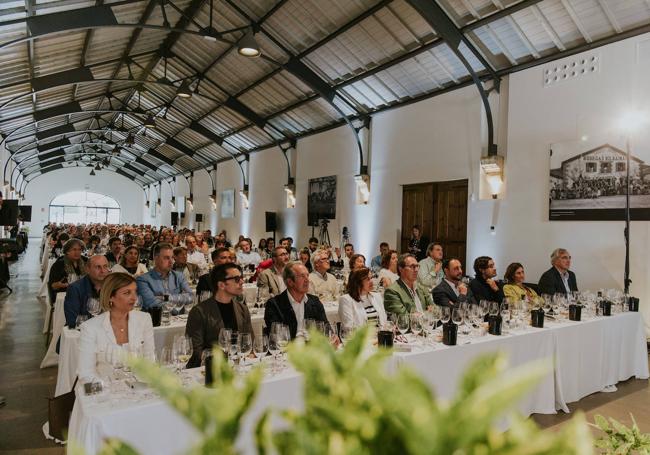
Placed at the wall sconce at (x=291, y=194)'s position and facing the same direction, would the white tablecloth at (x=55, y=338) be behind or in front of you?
in front

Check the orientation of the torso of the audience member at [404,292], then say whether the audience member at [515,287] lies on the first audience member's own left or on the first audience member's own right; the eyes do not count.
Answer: on the first audience member's own left

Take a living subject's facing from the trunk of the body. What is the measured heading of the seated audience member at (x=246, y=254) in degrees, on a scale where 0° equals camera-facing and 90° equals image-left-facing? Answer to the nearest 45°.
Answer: approximately 315°

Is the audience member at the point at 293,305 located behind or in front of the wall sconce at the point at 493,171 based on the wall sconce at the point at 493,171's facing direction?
in front

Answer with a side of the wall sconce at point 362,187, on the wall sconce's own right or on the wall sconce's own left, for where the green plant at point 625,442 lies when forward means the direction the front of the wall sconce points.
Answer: on the wall sconce's own left

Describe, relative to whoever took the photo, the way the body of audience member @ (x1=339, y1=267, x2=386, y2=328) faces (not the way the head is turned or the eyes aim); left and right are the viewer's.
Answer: facing the viewer and to the right of the viewer

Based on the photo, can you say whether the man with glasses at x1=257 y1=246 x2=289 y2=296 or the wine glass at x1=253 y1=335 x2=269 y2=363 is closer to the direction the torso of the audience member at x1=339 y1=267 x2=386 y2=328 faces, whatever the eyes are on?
the wine glass

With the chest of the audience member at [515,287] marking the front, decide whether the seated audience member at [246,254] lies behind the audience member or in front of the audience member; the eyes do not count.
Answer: behind

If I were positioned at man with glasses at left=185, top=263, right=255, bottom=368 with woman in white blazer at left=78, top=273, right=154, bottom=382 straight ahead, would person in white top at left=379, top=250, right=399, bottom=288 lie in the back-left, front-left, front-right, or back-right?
back-right

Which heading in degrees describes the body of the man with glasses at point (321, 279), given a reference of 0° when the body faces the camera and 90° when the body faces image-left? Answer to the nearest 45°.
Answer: approximately 315°

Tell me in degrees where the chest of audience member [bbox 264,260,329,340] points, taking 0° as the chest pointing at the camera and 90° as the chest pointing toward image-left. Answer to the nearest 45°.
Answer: approximately 315°
